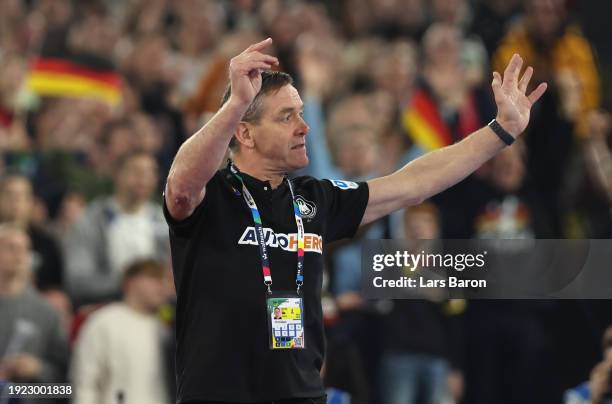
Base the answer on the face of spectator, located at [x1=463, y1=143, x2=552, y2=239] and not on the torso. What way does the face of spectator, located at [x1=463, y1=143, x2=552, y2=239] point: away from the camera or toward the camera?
toward the camera

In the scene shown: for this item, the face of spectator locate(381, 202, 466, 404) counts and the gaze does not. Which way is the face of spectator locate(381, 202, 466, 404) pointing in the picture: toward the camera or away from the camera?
toward the camera

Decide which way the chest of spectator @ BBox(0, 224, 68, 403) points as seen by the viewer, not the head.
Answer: toward the camera

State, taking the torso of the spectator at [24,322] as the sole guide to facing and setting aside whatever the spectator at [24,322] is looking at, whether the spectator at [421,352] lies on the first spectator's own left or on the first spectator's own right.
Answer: on the first spectator's own left

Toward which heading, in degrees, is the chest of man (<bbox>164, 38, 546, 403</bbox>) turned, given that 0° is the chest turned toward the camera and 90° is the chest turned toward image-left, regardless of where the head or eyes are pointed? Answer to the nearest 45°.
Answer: approximately 315°

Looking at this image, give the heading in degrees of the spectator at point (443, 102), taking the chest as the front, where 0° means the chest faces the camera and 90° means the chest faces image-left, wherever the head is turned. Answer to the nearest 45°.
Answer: approximately 0°

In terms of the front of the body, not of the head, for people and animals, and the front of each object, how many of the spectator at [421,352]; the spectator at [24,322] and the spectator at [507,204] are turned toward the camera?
3

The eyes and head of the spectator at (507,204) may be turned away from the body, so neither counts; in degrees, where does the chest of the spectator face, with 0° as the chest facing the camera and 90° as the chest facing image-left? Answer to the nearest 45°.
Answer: approximately 0°

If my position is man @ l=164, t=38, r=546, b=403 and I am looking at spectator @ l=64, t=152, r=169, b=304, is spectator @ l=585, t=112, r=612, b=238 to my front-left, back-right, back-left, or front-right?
front-right

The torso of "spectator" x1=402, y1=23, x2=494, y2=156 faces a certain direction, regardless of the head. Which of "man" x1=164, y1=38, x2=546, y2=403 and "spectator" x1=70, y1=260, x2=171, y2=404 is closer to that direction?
the man
